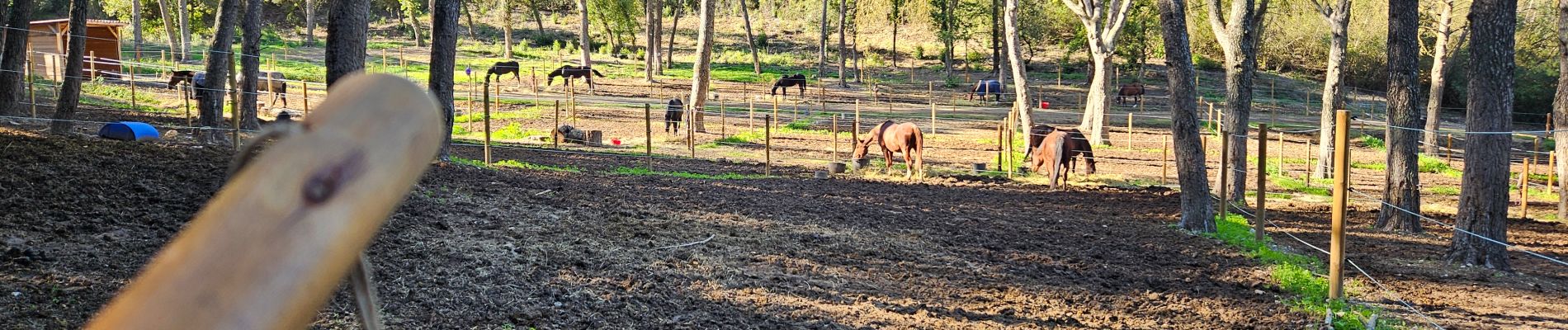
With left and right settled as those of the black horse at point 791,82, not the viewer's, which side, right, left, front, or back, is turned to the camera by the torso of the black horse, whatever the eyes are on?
left

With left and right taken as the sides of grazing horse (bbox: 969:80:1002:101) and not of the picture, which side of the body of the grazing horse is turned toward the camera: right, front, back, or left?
left

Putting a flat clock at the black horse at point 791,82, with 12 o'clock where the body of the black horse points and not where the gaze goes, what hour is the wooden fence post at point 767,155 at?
The wooden fence post is roughly at 9 o'clock from the black horse.

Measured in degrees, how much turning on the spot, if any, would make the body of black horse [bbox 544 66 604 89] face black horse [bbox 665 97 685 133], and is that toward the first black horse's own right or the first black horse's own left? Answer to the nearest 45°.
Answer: approximately 90° to the first black horse's own left

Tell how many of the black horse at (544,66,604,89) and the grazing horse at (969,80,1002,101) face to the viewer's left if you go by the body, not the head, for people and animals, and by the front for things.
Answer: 2

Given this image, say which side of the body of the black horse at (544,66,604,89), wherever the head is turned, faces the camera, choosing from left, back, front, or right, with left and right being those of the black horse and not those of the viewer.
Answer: left

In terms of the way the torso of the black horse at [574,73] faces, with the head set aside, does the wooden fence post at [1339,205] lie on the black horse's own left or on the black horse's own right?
on the black horse's own left

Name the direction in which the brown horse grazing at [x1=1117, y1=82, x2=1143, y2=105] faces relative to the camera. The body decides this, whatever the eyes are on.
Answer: to the viewer's left
